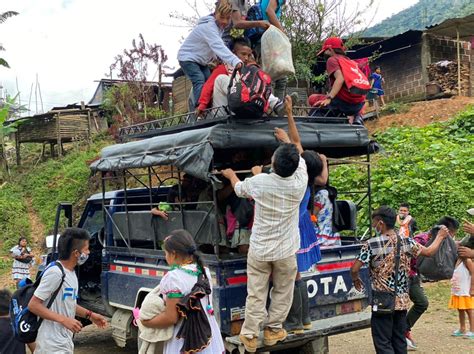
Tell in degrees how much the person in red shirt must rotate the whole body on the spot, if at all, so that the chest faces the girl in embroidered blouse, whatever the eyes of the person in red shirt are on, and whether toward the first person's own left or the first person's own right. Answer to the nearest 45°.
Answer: approximately 90° to the first person's own left

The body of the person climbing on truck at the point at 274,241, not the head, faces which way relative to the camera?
away from the camera

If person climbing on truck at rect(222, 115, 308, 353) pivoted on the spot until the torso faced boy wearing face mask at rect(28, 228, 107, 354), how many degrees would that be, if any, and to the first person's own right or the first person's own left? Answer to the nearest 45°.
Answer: approximately 135° to the first person's own left

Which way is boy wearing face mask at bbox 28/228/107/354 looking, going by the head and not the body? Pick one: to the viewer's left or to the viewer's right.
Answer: to the viewer's right

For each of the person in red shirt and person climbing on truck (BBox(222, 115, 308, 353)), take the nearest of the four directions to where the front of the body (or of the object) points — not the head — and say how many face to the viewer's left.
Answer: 1

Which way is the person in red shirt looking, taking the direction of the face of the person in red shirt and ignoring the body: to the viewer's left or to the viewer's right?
to the viewer's left

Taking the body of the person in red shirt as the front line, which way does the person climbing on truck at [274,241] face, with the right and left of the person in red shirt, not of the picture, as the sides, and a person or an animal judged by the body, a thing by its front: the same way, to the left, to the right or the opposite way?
to the right

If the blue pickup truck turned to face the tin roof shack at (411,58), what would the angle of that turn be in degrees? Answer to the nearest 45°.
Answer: approximately 90° to its right

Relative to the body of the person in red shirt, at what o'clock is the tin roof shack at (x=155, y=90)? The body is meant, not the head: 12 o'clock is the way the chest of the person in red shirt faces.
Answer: The tin roof shack is roughly at 2 o'clock from the person in red shirt.

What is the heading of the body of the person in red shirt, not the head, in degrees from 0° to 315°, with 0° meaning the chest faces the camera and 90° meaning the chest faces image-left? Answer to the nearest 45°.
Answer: approximately 90°

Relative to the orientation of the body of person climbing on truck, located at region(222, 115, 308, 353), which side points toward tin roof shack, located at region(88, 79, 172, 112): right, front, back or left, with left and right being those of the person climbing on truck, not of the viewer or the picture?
front

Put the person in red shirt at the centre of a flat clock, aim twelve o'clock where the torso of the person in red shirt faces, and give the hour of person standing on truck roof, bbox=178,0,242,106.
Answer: The person standing on truck roof is roughly at 12 o'clock from the person in red shirt.

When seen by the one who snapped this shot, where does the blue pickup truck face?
facing away from the viewer and to the left of the viewer
